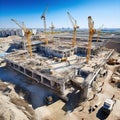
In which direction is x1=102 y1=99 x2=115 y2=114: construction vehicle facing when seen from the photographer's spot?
facing the viewer and to the left of the viewer
